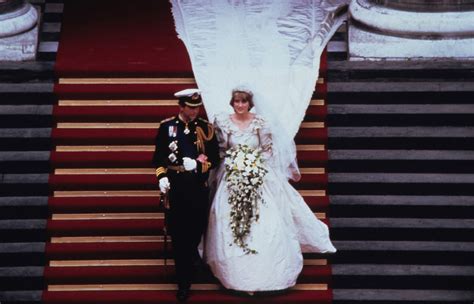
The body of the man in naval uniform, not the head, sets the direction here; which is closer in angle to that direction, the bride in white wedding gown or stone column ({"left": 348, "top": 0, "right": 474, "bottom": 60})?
the bride in white wedding gown

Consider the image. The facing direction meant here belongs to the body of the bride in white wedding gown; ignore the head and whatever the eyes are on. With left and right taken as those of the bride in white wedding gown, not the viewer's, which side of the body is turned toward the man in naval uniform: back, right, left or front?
right

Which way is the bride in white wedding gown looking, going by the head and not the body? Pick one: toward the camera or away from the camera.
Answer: toward the camera

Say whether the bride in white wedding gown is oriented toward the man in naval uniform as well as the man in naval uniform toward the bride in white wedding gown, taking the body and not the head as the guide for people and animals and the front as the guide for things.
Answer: no

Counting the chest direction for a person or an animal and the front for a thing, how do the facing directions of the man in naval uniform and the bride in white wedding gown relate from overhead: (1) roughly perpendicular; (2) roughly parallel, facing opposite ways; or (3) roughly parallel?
roughly parallel

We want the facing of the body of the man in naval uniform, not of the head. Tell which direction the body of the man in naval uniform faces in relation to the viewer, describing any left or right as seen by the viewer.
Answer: facing the viewer

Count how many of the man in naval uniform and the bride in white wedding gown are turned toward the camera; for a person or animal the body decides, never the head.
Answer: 2

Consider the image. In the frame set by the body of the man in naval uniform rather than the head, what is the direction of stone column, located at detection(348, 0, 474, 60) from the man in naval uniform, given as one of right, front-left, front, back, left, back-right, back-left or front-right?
back-left

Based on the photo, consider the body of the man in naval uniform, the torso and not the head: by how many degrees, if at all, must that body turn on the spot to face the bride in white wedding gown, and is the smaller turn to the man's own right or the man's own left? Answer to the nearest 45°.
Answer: approximately 90° to the man's own left

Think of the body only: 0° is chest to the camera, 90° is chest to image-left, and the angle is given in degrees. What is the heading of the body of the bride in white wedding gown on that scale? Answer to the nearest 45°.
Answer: approximately 0°

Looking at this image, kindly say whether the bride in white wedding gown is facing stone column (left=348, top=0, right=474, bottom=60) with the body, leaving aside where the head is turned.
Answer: no

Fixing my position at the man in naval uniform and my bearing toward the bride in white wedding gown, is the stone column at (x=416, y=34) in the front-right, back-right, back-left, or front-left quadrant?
front-left
